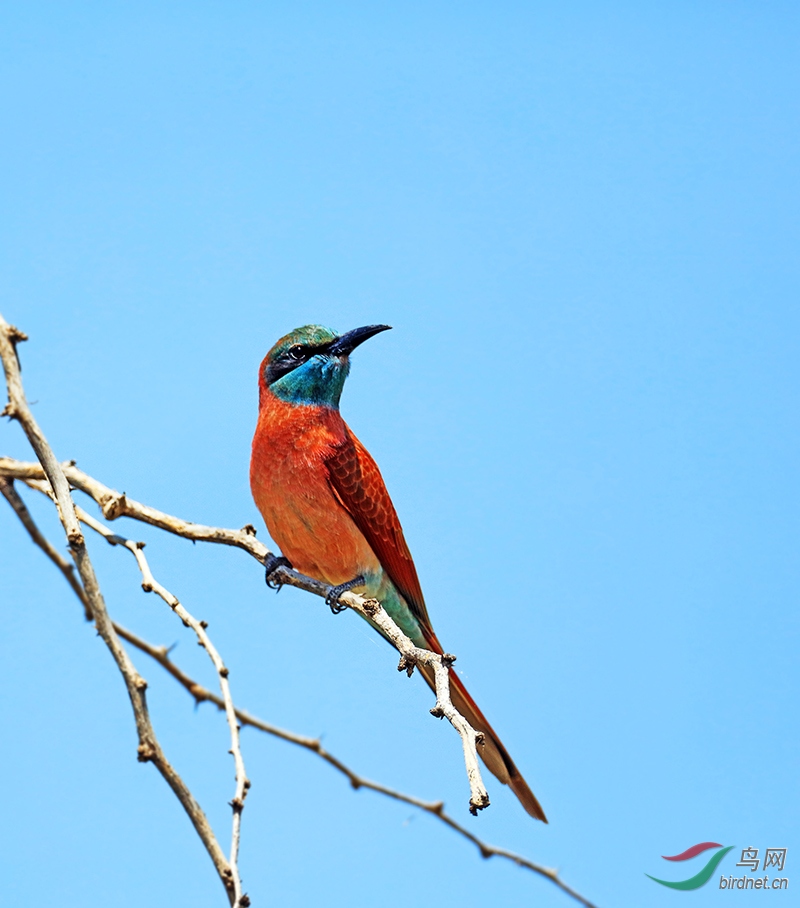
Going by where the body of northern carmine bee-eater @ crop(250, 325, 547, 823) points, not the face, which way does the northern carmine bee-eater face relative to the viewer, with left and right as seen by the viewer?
facing the viewer and to the left of the viewer
